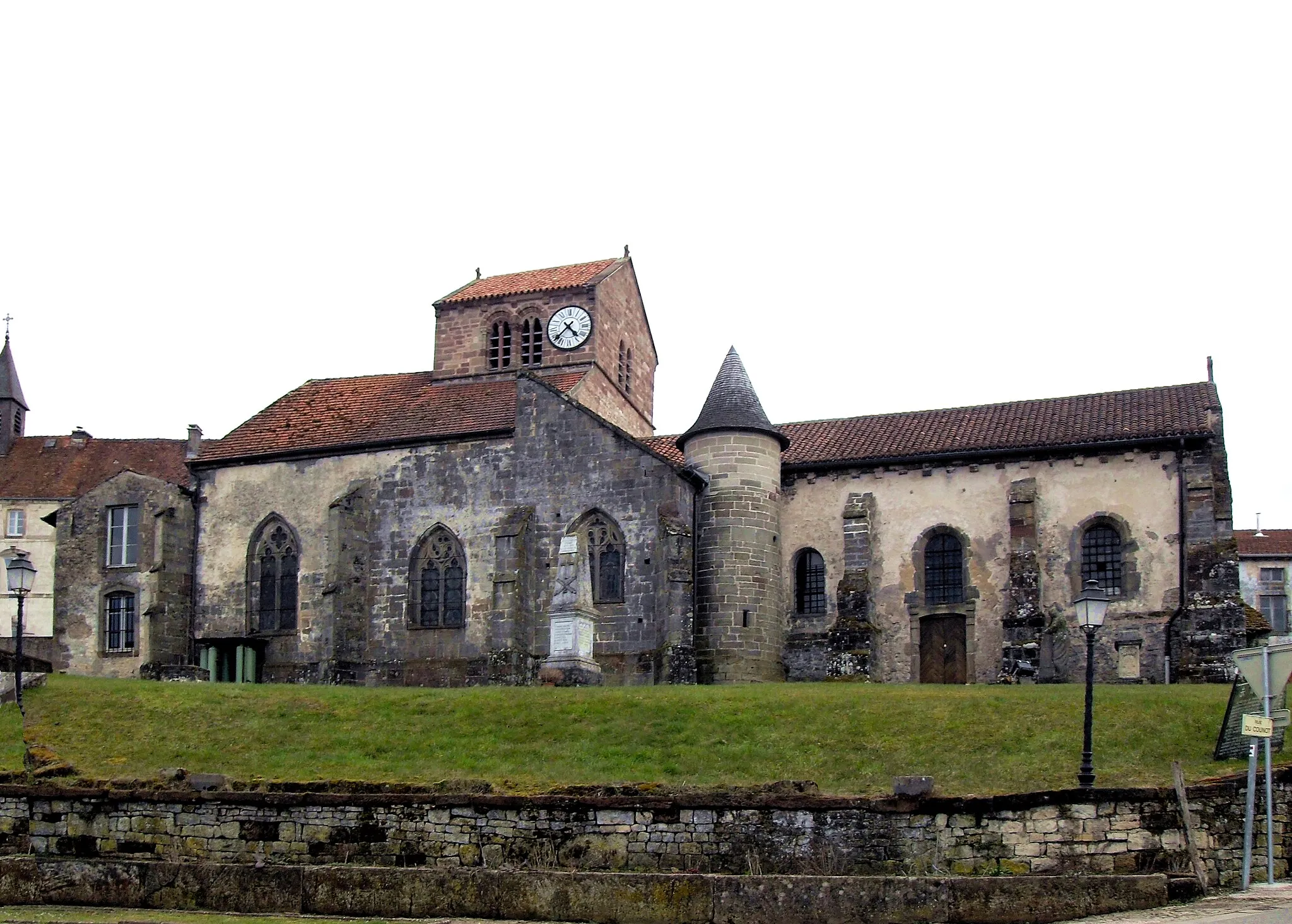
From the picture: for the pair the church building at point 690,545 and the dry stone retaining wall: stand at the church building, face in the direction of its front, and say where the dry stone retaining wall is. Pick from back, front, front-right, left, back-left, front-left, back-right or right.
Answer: front

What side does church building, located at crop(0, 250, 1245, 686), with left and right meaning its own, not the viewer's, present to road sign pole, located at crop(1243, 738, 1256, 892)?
front

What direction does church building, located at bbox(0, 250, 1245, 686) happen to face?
toward the camera
